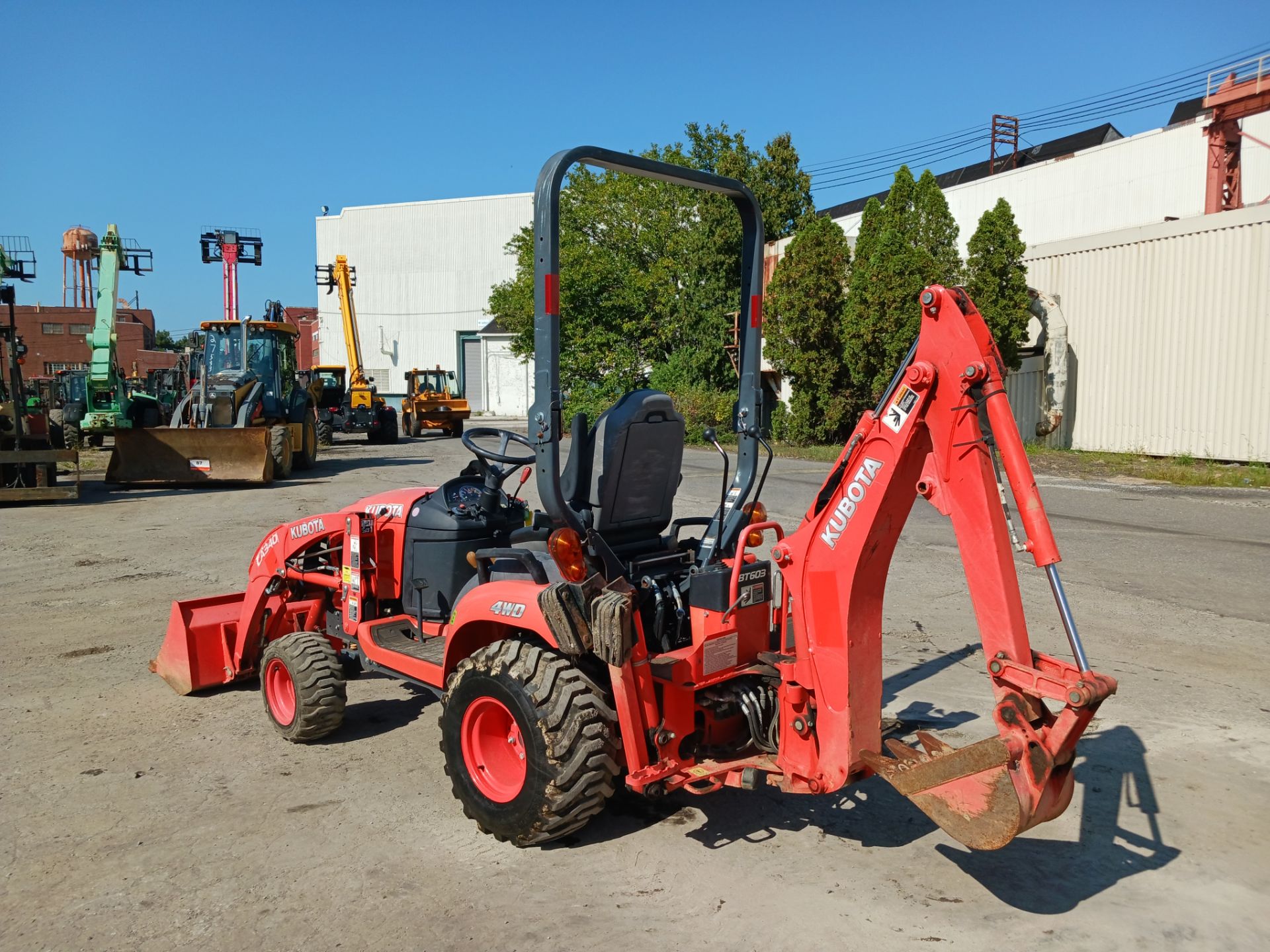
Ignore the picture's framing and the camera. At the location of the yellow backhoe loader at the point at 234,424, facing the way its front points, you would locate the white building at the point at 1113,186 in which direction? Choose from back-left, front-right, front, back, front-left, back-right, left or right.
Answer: back-left

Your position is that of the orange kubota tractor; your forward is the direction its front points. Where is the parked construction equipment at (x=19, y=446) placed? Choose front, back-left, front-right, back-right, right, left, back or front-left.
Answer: front

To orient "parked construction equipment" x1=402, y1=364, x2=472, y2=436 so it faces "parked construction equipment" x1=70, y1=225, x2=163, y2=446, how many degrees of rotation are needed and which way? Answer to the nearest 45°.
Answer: approximately 90° to its right

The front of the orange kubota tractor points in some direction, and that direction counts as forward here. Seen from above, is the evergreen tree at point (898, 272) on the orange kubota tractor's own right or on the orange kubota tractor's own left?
on the orange kubota tractor's own right

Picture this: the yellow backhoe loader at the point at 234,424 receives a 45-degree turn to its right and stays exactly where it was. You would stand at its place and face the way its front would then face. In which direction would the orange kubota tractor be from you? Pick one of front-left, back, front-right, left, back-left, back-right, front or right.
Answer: left

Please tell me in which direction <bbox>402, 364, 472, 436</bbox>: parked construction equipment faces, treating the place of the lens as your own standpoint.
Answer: facing the viewer and to the right of the viewer

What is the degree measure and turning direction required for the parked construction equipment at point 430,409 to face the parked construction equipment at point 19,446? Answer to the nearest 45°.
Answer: approximately 45° to its right

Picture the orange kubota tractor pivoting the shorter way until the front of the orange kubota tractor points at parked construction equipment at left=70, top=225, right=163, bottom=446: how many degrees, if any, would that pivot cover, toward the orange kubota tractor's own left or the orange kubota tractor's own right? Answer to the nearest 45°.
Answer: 0° — it already faces it

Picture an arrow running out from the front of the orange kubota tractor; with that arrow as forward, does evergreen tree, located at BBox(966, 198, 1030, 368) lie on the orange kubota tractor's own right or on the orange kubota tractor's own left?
on the orange kubota tractor's own right

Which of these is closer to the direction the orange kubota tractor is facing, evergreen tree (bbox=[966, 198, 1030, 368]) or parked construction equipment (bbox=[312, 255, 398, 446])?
the parked construction equipment

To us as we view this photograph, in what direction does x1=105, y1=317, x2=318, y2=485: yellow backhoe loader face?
facing the viewer and to the left of the viewer

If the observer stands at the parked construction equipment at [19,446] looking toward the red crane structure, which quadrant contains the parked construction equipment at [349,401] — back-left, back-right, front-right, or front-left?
front-left

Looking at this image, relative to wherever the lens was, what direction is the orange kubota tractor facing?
facing away from the viewer and to the left of the viewer

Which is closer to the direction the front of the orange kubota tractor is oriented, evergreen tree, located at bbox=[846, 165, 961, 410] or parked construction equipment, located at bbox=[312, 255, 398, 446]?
the parked construction equipment

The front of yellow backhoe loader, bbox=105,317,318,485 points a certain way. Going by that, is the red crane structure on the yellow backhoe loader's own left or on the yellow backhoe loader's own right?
on the yellow backhoe loader's own left

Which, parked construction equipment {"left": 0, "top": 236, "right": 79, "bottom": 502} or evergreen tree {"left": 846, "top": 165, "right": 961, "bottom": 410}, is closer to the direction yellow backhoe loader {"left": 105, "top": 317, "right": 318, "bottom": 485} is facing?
the parked construction equipment
